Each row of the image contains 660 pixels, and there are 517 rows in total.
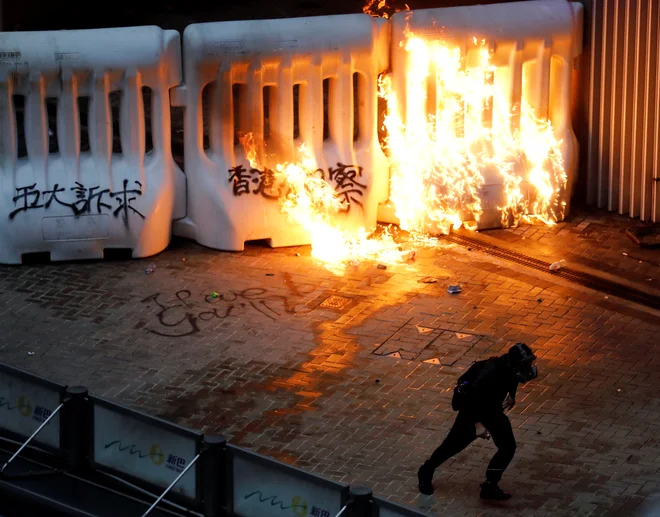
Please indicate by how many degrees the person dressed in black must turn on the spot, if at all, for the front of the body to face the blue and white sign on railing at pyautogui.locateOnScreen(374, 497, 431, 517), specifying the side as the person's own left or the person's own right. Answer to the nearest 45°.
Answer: approximately 90° to the person's own right

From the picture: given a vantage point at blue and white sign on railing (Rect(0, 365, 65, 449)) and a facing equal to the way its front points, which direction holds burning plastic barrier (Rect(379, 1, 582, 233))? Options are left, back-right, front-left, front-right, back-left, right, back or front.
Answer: back

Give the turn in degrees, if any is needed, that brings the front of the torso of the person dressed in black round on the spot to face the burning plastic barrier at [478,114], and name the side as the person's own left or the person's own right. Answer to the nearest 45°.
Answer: approximately 90° to the person's own left

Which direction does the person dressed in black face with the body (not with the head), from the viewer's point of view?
to the viewer's right

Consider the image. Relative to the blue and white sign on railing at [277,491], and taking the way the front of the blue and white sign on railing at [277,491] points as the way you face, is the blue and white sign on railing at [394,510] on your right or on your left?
on your left

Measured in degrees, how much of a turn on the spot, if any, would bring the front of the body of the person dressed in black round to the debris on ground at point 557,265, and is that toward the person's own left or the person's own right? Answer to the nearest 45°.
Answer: approximately 90° to the person's own left

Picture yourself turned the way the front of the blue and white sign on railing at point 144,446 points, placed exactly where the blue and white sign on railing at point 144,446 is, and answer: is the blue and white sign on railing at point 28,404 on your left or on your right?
on your right

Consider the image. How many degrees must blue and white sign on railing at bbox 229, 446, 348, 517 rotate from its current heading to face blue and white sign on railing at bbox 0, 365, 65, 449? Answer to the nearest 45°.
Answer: approximately 90° to its right

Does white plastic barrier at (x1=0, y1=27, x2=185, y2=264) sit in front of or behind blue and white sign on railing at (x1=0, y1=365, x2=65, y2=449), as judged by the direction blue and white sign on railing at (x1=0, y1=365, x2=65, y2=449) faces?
behind

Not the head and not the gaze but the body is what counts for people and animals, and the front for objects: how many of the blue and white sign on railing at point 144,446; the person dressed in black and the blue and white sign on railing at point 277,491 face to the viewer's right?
1

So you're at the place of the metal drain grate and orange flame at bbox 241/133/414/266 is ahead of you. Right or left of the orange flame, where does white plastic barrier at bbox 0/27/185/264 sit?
left

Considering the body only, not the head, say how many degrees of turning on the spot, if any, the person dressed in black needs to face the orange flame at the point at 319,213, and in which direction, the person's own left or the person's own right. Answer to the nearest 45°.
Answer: approximately 90° to the person's own left

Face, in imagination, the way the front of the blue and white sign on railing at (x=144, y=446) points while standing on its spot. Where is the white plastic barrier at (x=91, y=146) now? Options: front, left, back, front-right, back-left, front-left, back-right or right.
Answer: back-right

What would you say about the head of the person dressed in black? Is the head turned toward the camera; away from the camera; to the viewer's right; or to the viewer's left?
to the viewer's right

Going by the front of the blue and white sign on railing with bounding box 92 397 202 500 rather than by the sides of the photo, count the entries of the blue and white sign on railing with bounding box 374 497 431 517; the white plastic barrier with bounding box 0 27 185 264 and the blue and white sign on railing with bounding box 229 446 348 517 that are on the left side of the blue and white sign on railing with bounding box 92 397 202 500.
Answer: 2
